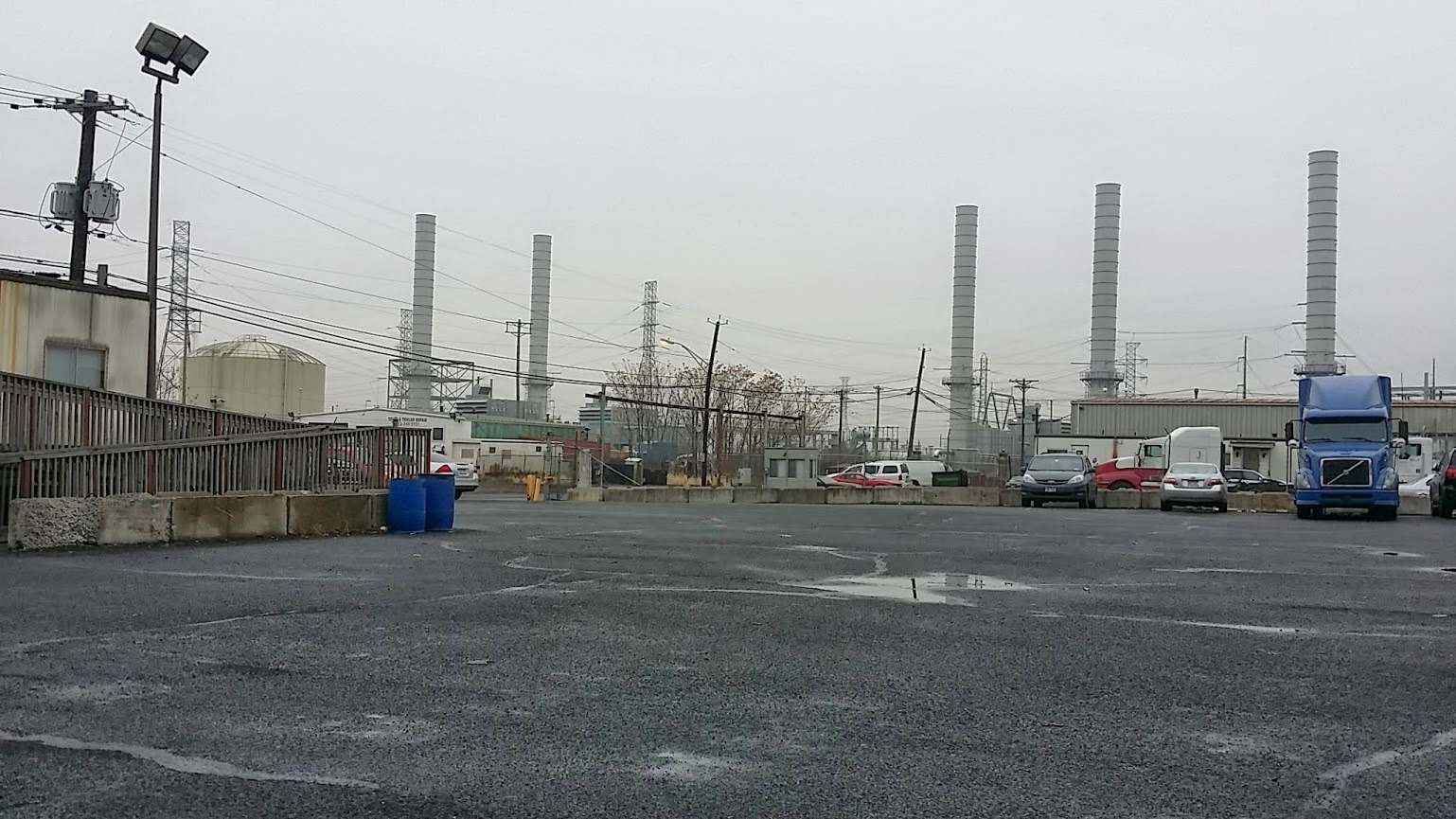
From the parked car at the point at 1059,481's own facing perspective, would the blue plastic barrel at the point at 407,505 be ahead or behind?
ahead

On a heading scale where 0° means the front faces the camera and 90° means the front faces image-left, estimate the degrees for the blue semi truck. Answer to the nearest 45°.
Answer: approximately 0°

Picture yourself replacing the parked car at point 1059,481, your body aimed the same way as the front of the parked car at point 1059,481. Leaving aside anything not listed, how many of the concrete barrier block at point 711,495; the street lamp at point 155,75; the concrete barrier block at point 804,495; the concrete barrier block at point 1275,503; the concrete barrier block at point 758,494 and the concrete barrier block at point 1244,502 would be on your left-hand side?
2

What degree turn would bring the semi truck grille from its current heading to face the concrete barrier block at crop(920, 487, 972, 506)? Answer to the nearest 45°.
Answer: approximately 135° to its right

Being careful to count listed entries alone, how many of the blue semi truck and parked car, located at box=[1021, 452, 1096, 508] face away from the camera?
0

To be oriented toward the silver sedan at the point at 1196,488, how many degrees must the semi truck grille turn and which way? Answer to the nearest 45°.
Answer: approximately 135° to its right

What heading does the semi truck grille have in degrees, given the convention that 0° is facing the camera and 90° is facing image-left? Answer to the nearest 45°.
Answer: approximately 0°

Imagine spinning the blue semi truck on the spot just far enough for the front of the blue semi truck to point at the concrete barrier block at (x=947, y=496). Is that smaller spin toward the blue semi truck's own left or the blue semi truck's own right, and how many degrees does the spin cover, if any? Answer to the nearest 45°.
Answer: approximately 135° to the blue semi truck's own right
